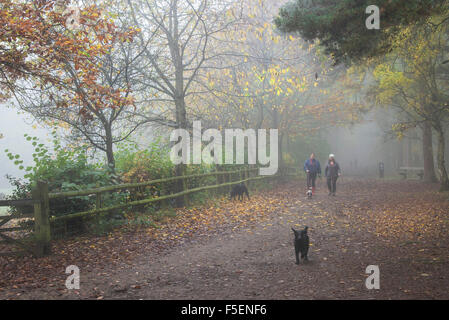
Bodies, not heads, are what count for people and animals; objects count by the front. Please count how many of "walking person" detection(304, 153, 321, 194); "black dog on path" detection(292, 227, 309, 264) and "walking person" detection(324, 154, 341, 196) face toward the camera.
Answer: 3

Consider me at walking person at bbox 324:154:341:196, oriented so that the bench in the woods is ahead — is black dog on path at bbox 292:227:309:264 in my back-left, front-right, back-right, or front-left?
back-right

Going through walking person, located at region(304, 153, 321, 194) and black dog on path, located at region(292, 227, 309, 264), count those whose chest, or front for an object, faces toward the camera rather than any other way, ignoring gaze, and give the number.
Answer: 2

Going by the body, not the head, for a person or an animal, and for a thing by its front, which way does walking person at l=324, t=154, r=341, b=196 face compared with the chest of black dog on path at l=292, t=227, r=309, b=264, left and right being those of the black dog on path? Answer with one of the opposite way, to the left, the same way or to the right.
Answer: the same way

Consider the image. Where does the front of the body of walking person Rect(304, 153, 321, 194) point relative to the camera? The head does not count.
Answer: toward the camera

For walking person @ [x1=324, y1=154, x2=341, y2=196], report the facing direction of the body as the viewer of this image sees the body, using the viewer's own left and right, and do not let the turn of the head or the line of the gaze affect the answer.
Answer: facing the viewer

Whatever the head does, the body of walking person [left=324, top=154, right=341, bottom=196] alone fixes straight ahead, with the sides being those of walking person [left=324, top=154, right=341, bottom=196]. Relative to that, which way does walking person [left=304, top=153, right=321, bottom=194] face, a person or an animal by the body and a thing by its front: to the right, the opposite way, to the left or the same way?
the same way

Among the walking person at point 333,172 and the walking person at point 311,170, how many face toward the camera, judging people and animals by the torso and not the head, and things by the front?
2

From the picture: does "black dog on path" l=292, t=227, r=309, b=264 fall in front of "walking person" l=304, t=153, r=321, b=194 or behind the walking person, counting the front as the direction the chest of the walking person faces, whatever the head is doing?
in front

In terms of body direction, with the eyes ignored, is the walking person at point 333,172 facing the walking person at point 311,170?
no

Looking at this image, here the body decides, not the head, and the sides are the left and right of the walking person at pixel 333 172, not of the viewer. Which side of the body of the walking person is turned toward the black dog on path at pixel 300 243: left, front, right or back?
front

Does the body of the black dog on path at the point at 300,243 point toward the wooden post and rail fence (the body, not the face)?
no

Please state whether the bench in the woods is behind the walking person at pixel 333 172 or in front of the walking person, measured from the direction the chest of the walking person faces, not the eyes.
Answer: behind

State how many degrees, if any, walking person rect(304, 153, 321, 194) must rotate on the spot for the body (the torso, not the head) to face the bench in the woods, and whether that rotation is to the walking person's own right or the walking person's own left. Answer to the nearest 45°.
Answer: approximately 135° to the walking person's own left

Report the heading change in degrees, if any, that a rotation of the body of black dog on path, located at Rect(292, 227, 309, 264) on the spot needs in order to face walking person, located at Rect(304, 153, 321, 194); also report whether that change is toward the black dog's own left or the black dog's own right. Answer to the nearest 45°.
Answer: approximately 180°

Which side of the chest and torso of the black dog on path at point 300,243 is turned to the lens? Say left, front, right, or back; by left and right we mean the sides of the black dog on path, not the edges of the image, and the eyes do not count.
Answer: front

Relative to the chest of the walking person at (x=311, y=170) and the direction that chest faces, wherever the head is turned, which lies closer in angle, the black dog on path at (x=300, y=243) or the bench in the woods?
the black dog on path

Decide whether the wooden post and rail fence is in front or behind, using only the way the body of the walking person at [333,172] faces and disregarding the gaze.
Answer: in front
